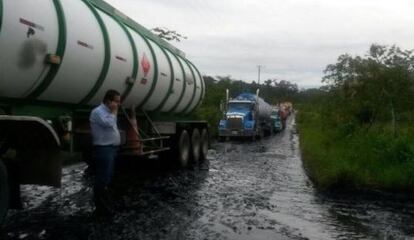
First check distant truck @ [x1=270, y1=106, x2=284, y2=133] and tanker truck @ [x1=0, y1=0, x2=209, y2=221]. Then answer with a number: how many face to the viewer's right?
0

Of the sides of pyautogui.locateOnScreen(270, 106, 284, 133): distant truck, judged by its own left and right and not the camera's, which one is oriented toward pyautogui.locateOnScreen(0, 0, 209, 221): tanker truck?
front

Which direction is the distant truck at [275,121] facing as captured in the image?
toward the camera

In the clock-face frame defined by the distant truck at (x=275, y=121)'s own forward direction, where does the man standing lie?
The man standing is roughly at 12 o'clock from the distant truck.

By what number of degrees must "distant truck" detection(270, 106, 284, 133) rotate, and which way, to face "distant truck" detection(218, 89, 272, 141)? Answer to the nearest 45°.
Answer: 0° — it already faces it

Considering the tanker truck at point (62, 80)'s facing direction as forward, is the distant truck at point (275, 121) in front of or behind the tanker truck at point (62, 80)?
behind
